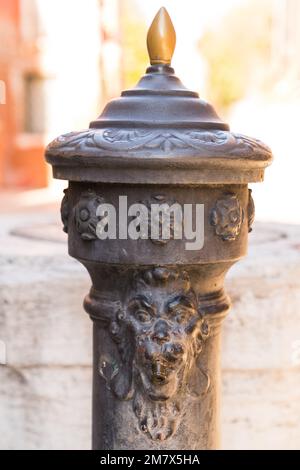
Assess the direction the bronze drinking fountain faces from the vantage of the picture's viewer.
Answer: facing the viewer
